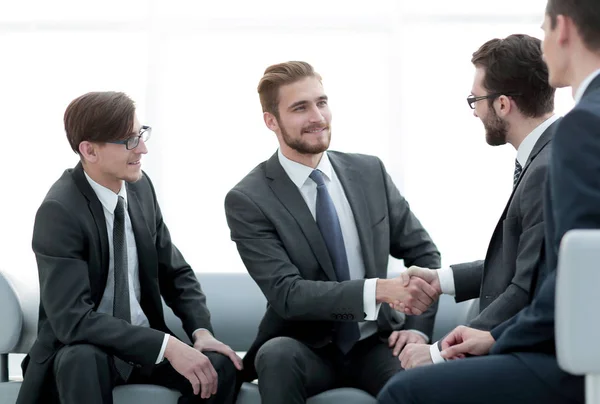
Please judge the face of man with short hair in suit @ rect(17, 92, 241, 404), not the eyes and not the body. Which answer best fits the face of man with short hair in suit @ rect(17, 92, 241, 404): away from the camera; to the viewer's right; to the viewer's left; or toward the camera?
to the viewer's right

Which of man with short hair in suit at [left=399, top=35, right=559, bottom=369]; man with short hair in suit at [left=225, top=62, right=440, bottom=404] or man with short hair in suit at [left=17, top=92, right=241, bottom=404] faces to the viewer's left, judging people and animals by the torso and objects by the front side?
man with short hair in suit at [left=399, top=35, right=559, bottom=369]

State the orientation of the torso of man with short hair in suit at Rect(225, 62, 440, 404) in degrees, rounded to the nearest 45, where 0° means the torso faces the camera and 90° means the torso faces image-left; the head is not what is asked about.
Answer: approximately 315°

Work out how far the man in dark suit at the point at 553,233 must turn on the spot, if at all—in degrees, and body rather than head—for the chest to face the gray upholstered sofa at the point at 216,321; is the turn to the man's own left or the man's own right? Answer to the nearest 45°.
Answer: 0° — they already face it

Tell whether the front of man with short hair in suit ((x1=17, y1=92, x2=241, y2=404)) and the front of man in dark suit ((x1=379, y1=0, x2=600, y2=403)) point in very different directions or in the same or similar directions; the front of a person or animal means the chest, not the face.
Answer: very different directions

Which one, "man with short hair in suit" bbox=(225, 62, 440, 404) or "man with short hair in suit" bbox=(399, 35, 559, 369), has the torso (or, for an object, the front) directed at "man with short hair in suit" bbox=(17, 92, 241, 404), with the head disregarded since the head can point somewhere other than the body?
"man with short hair in suit" bbox=(399, 35, 559, 369)

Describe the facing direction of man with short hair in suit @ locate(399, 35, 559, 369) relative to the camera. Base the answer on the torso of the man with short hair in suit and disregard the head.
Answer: to the viewer's left

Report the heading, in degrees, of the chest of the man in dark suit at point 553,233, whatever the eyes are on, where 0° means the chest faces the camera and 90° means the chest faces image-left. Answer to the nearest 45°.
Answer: approximately 135°

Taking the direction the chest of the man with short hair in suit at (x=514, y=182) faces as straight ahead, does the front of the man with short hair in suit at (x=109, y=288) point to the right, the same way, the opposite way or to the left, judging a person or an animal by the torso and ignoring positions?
the opposite way

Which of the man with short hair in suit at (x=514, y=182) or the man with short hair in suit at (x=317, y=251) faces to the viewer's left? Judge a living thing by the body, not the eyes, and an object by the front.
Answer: the man with short hair in suit at (x=514, y=182)

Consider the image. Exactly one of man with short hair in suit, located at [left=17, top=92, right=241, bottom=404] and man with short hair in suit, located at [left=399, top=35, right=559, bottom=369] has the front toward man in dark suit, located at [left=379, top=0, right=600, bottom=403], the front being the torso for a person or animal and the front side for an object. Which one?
man with short hair in suit, located at [left=17, top=92, right=241, bottom=404]

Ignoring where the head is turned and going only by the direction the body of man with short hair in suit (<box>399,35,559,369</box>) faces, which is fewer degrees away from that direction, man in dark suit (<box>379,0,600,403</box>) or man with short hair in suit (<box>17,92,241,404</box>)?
the man with short hair in suit

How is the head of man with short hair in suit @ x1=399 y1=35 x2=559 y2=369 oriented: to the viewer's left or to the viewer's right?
to the viewer's left
